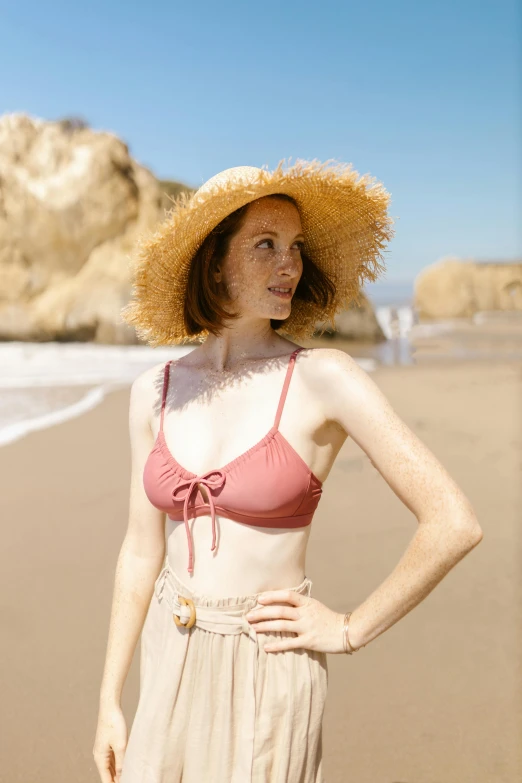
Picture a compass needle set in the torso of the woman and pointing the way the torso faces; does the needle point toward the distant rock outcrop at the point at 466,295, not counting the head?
no

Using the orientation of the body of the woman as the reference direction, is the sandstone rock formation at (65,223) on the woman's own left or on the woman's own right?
on the woman's own right

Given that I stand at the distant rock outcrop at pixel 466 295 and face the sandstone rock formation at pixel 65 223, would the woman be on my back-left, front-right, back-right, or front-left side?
front-left

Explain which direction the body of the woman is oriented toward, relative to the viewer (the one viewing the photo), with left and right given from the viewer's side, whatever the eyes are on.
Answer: facing the viewer and to the left of the viewer

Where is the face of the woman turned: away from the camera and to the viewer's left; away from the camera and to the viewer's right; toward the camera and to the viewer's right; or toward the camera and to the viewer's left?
toward the camera and to the viewer's right

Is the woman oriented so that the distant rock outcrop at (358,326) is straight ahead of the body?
no
